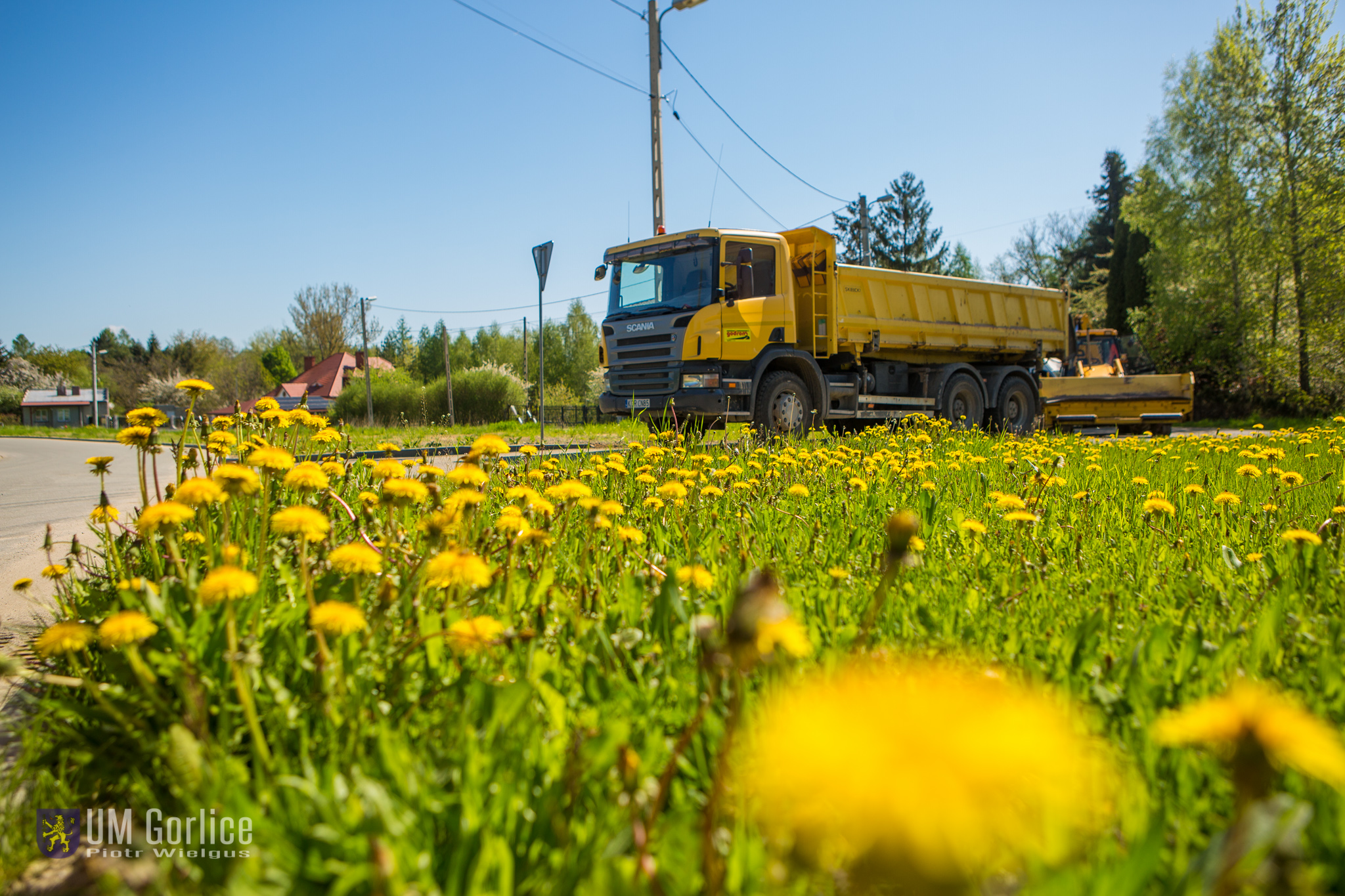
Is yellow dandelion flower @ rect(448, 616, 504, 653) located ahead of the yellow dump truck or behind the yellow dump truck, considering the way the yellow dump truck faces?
ahead

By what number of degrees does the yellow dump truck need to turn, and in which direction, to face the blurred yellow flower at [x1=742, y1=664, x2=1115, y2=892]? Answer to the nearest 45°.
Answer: approximately 45° to its left

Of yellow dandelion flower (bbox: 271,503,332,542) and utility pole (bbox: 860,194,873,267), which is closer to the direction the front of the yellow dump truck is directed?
the yellow dandelion flower

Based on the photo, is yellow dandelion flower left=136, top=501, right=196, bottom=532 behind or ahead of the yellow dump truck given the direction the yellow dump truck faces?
ahead

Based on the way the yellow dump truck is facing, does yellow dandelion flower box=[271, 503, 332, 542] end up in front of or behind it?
in front

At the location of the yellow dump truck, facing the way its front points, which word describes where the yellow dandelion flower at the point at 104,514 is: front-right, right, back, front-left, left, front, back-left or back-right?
front-left

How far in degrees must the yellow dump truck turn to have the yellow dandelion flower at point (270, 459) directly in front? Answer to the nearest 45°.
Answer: approximately 45° to its left

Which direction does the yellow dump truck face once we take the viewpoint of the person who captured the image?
facing the viewer and to the left of the viewer

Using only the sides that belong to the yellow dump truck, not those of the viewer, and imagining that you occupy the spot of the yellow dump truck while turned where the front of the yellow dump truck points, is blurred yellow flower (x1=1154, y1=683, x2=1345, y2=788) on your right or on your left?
on your left

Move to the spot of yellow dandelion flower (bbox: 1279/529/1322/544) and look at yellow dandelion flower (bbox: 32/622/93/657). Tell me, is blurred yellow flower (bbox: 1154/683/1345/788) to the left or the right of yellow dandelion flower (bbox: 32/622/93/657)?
left

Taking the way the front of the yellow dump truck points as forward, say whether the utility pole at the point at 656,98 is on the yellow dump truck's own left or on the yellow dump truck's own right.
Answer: on the yellow dump truck's own right

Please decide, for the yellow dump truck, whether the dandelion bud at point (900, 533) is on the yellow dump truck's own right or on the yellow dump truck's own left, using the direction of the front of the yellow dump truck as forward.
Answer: on the yellow dump truck's own left
